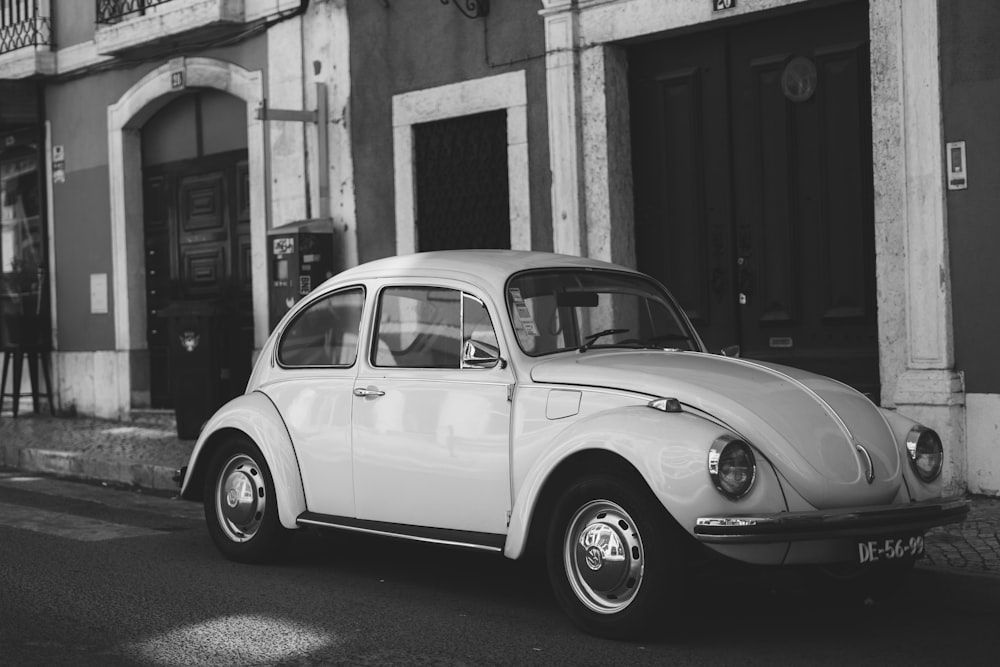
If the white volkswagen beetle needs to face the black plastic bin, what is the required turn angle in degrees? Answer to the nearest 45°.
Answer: approximately 180°

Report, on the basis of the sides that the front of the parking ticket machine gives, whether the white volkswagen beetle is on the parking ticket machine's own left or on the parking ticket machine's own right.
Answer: on the parking ticket machine's own left

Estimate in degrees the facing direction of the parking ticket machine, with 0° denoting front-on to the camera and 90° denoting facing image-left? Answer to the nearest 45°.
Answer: approximately 45°

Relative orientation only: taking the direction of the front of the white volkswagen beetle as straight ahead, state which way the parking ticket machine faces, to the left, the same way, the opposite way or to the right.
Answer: to the right

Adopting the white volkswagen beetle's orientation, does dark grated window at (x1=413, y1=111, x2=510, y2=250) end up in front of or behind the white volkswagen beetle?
behind

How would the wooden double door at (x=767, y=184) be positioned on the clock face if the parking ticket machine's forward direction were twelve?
The wooden double door is roughly at 9 o'clock from the parking ticket machine.

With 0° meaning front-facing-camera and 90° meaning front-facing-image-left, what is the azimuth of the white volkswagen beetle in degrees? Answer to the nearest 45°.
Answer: approximately 315°

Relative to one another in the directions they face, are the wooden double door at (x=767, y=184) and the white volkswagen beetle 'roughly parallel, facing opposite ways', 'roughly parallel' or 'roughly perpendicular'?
roughly perpendicular

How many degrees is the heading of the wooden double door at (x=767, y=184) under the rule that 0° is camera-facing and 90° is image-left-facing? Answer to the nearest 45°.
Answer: approximately 45°
